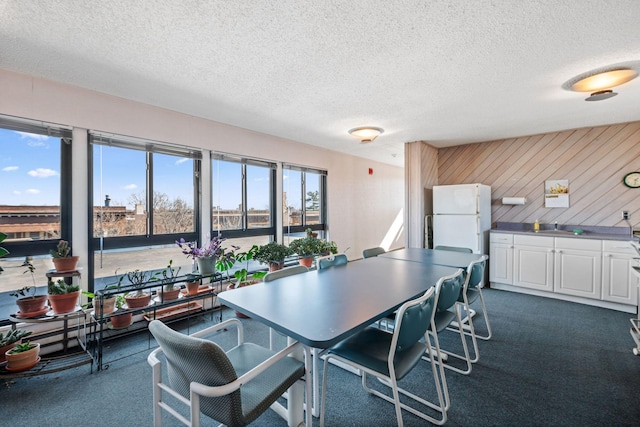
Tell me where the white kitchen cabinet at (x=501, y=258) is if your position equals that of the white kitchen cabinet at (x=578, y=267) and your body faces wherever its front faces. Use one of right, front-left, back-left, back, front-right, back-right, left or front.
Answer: right

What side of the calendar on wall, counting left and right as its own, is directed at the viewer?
front

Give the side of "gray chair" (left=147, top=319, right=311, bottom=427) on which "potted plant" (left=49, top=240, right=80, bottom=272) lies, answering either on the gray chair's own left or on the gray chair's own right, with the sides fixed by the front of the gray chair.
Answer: on the gray chair's own left

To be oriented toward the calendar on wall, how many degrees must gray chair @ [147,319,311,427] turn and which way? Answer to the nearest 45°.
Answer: approximately 45° to its right

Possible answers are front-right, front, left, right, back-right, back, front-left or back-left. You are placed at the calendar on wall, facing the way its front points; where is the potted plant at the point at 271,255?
front-right

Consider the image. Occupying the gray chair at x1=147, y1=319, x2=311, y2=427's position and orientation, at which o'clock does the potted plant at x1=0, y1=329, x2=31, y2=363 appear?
The potted plant is roughly at 9 o'clock from the gray chair.

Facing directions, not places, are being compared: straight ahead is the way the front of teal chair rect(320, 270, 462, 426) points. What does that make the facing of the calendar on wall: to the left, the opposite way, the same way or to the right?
to the left

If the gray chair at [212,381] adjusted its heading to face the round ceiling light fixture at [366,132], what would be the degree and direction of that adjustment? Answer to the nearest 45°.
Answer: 0° — it already faces it

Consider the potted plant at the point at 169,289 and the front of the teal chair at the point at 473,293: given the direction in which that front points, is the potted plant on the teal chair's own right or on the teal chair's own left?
on the teal chair's own left

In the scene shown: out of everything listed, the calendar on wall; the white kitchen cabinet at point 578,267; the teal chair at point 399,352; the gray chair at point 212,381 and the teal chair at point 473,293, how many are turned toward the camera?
2

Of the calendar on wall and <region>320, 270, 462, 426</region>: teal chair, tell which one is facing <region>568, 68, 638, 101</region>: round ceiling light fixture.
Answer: the calendar on wall

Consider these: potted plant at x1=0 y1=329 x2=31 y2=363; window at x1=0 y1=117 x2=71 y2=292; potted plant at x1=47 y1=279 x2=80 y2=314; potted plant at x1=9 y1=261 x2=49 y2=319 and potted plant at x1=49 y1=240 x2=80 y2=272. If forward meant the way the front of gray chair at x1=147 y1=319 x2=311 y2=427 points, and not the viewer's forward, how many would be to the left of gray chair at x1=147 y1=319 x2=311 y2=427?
5

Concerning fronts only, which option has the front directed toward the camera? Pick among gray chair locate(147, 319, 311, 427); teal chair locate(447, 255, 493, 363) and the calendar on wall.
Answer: the calendar on wall

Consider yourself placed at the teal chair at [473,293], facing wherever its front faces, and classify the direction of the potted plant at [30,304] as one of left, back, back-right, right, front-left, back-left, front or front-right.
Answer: left

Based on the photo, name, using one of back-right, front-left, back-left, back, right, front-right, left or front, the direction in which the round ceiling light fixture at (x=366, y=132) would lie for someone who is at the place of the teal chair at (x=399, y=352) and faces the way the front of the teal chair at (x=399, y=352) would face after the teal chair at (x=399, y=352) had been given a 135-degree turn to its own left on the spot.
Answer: back

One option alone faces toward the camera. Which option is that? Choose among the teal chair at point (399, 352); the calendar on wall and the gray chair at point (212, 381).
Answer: the calendar on wall

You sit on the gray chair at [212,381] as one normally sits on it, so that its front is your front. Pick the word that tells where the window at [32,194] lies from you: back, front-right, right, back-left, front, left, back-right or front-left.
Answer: left

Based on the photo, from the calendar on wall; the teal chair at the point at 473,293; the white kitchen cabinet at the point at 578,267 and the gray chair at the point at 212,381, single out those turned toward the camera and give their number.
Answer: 2
